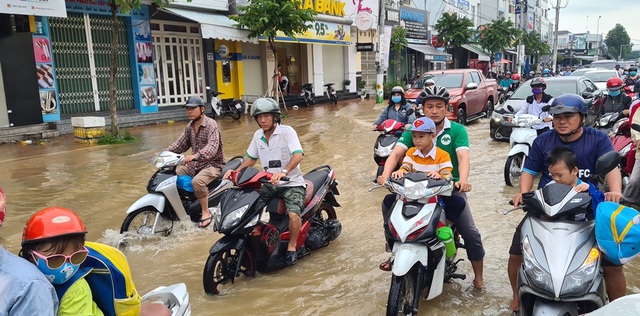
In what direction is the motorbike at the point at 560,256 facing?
toward the camera

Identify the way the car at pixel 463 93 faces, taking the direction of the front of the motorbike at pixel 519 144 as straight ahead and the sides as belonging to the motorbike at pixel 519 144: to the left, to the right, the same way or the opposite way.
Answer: the same way

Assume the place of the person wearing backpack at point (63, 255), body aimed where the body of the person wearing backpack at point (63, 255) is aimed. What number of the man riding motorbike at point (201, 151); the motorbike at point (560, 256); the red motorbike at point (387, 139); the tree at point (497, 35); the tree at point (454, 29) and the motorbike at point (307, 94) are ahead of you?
0

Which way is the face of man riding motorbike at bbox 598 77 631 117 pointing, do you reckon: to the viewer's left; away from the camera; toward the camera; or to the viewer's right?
toward the camera

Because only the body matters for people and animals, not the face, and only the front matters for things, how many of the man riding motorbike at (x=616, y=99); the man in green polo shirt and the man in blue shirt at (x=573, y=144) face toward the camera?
3

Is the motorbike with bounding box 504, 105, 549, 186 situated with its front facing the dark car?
no

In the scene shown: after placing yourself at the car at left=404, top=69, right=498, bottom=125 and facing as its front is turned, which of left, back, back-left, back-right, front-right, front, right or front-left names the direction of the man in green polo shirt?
front-left

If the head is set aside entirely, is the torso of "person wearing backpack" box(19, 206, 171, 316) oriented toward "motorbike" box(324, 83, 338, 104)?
no

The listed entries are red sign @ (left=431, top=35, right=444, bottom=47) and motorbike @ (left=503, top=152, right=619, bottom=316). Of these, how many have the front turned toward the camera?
2

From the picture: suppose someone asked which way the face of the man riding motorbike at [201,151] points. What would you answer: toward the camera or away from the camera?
toward the camera

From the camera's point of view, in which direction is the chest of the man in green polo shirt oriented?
toward the camera

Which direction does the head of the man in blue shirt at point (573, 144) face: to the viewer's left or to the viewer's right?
to the viewer's left

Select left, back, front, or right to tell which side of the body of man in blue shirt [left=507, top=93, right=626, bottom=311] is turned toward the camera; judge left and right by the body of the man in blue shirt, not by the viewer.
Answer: front

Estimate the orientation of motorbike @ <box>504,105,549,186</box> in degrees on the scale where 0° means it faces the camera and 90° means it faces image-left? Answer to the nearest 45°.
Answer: approximately 45°

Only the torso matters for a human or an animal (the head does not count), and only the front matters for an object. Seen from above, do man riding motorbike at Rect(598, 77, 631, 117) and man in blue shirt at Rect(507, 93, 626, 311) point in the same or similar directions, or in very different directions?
same or similar directions
